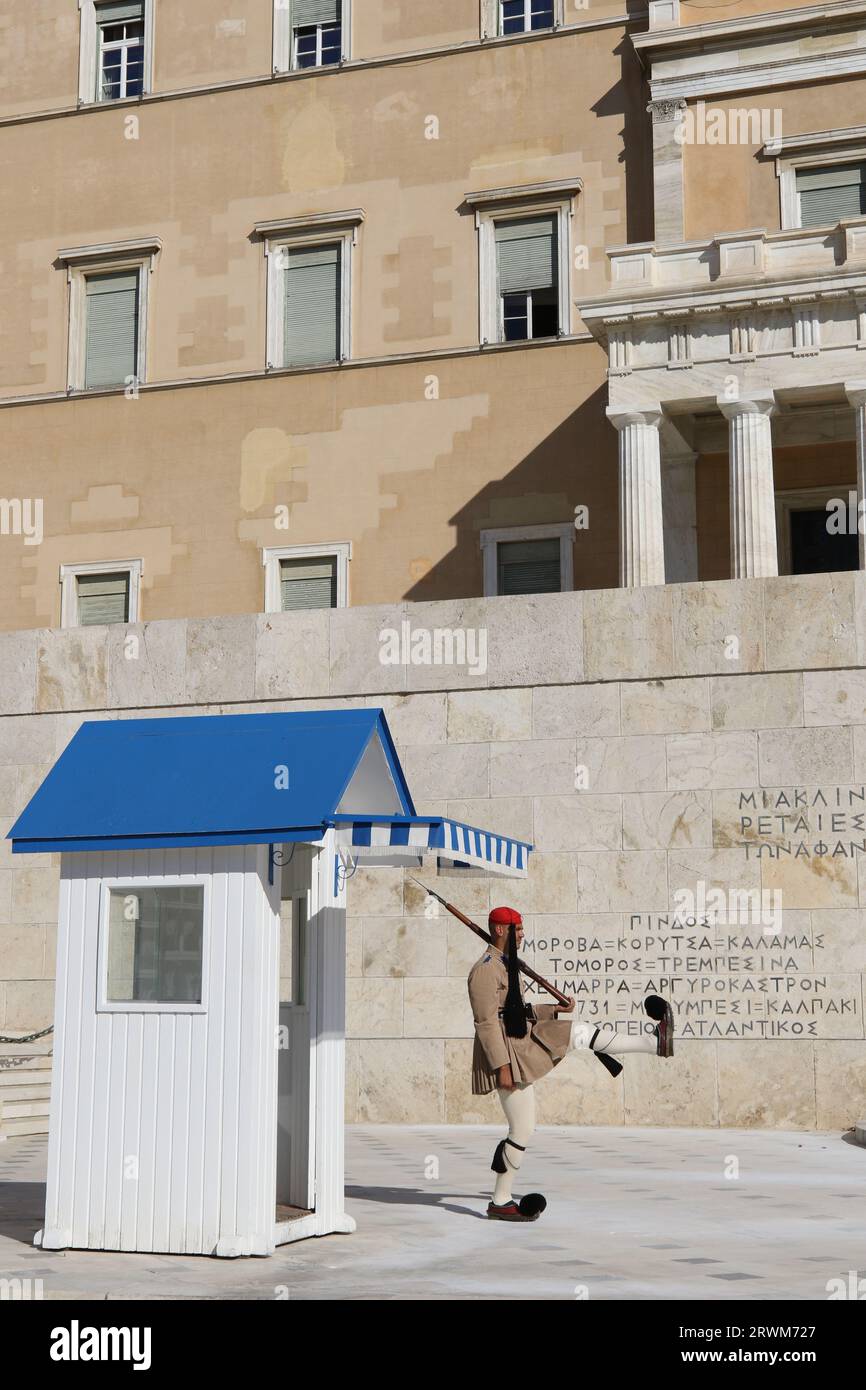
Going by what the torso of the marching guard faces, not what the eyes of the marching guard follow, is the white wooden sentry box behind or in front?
behind

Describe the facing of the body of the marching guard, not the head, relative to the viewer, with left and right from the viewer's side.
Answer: facing to the right of the viewer

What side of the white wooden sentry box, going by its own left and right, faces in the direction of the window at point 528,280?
left

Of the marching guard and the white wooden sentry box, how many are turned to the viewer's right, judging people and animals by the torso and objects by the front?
2

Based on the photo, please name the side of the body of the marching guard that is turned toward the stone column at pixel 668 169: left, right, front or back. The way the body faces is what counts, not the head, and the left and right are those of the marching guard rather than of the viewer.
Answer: left

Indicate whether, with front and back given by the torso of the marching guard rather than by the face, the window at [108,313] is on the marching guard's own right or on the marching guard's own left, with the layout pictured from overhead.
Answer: on the marching guard's own left

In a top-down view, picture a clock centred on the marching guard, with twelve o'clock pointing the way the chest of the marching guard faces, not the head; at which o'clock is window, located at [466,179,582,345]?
The window is roughly at 9 o'clock from the marching guard.

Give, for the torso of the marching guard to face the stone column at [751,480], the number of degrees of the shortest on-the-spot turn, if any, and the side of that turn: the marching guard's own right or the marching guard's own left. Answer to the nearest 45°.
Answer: approximately 90° to the marching guard's own left

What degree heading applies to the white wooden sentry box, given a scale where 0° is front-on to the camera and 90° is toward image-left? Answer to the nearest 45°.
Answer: approximately 270°

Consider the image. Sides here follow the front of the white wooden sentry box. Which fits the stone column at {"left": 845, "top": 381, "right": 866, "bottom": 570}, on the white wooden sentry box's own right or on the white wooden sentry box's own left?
on the white wooden sentry box's own left
